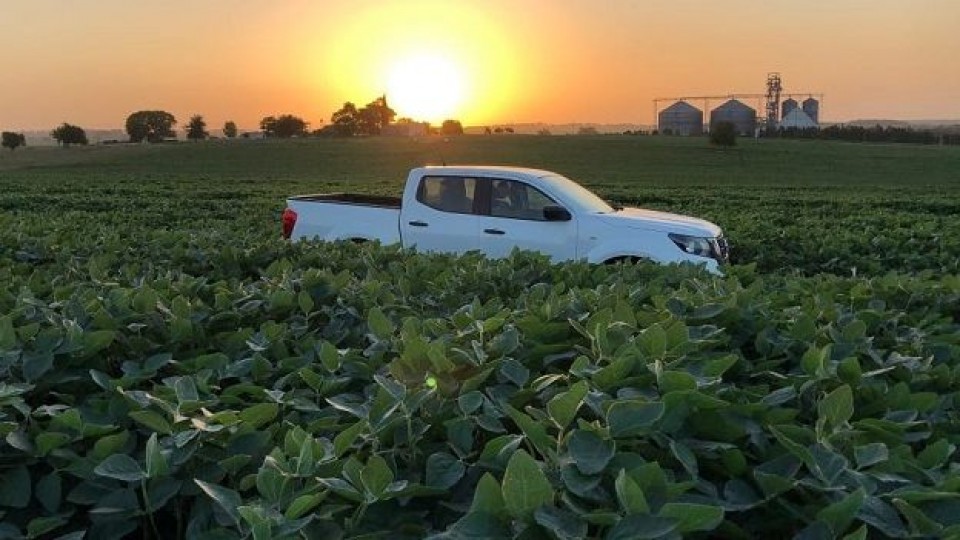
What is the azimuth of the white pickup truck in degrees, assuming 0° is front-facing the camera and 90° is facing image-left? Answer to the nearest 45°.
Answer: approximately 270°
